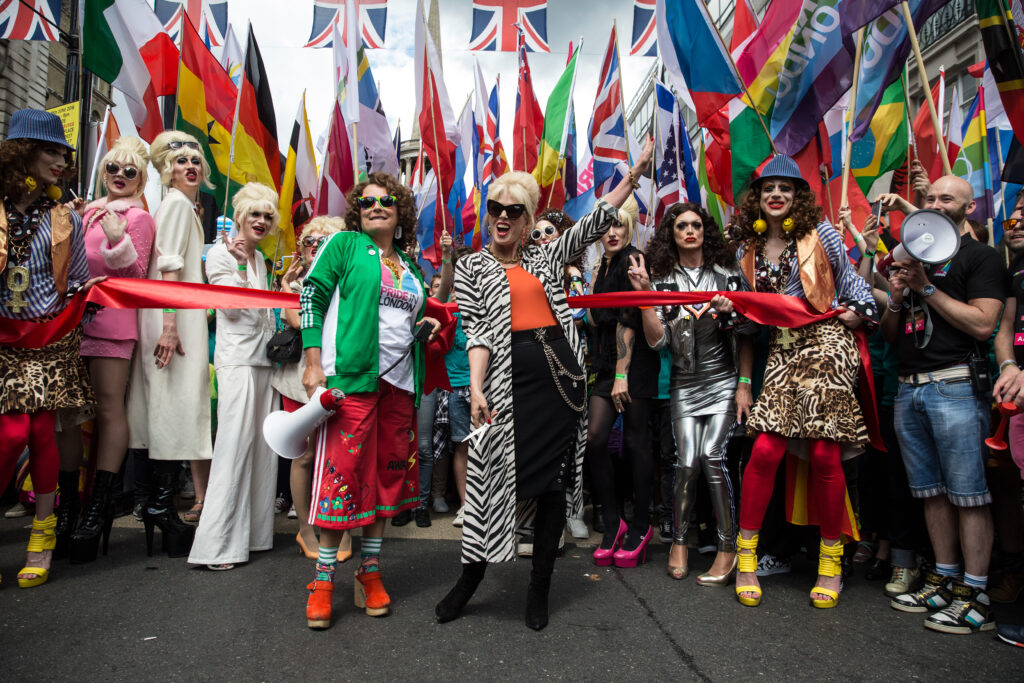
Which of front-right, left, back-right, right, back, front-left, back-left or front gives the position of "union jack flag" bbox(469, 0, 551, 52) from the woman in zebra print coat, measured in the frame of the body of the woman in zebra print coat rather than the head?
back

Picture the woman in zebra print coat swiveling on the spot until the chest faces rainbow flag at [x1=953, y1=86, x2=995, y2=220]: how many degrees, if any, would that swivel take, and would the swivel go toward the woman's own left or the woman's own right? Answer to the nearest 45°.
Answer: approximately 135° to the woman's own left

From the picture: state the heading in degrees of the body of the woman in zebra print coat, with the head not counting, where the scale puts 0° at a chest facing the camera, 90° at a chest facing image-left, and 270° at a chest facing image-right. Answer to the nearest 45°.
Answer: approximately 0°

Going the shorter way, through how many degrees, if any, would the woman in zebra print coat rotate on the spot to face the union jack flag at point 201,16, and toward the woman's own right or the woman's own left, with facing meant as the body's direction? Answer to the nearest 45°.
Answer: approximately 135° to the woman's own right

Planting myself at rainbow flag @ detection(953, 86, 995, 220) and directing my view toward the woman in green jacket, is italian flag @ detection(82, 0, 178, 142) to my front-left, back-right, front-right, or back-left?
front-right

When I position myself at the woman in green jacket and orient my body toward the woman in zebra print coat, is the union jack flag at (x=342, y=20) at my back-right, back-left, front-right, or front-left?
back-left

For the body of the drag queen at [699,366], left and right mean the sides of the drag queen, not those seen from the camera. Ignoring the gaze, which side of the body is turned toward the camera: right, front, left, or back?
front

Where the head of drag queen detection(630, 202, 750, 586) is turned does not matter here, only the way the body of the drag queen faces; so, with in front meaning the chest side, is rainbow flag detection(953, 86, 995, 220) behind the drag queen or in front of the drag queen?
behind

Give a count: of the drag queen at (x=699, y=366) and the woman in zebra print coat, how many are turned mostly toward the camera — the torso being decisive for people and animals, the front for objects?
2

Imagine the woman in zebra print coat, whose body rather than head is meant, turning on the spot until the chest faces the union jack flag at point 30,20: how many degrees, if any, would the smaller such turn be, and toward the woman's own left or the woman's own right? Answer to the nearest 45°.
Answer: approximately 135° to the woman's own right

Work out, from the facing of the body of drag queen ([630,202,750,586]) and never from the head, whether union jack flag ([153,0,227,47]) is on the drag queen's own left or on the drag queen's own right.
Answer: on the drag queen's own right
